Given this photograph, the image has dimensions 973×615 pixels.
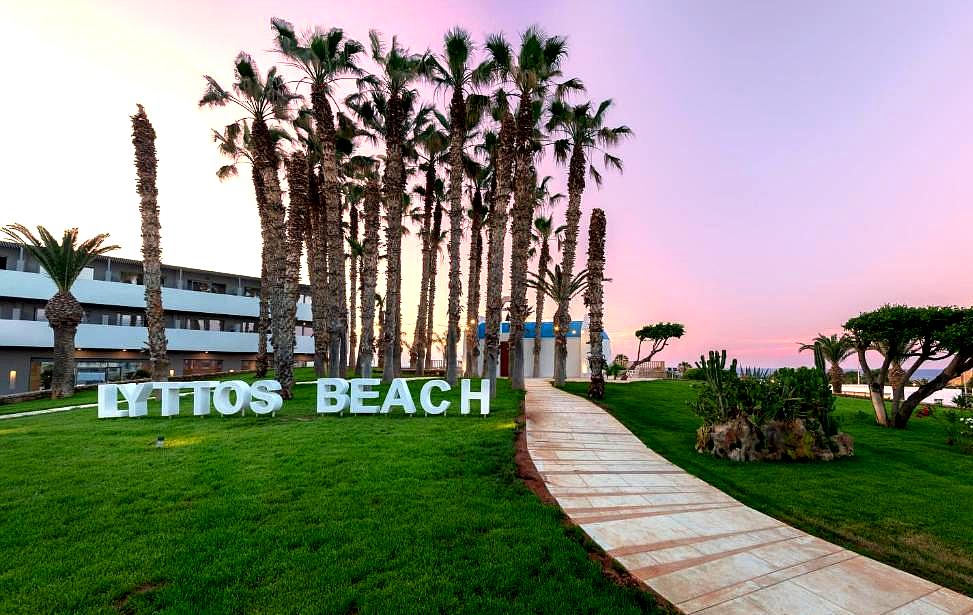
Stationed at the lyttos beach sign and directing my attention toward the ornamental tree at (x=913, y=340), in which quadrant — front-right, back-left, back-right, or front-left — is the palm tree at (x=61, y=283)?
back-left

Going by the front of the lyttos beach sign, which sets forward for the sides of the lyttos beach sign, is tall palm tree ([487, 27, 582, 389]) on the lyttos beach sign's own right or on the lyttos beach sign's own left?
on the lyttos beach sign's own left

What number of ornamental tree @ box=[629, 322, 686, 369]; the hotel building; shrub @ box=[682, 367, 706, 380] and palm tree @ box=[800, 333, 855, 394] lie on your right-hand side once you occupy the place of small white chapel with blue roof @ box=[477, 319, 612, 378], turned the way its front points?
1

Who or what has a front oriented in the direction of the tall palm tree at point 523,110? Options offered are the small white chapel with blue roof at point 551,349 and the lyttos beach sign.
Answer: the small white chapel with blue roof

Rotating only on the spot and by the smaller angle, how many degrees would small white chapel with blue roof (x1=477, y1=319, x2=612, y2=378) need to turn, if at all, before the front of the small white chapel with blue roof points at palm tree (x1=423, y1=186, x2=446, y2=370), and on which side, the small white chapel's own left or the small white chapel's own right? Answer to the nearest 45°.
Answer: approximately 45° to the small white chapel's own right

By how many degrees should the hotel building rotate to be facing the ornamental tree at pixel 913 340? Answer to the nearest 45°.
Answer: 0° — it already faces it

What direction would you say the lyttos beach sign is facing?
toward the camera

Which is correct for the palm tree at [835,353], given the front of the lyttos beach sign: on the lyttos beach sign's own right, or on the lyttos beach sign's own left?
on the lyttos beach sign's own left

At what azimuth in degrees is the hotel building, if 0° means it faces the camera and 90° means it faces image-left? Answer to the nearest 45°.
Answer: approximately 315°

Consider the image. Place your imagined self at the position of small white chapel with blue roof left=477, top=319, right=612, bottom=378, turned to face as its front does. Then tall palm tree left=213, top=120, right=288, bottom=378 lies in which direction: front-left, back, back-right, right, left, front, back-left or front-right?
front-right

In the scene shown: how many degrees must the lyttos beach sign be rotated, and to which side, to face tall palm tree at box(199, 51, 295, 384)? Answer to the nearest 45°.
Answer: approximately 180°

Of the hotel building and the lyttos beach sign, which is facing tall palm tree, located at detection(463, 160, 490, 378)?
the hotel building
